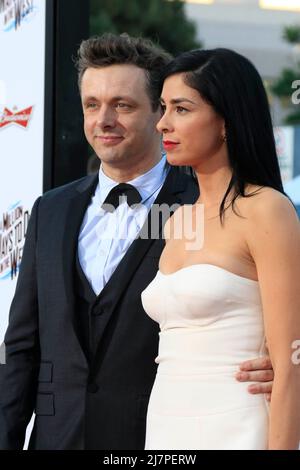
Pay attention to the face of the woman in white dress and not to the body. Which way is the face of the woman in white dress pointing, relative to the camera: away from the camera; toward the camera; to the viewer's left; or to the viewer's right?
to the viewer's left

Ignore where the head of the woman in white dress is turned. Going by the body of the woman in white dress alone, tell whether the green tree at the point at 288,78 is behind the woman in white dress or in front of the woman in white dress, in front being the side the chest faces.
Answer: behind

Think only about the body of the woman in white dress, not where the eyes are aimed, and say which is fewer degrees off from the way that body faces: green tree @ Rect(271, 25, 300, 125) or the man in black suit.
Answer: the man in black suit

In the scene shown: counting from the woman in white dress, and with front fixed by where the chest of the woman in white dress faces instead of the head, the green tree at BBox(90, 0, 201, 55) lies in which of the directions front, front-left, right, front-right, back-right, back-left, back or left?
back-right

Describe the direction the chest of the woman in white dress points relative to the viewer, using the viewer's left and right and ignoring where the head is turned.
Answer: facing the viewer and to the left of the viewer

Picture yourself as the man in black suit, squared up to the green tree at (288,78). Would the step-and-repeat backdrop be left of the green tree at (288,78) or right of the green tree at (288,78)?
left

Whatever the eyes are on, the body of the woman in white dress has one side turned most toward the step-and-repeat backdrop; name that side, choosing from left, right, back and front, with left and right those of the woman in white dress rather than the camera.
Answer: right
